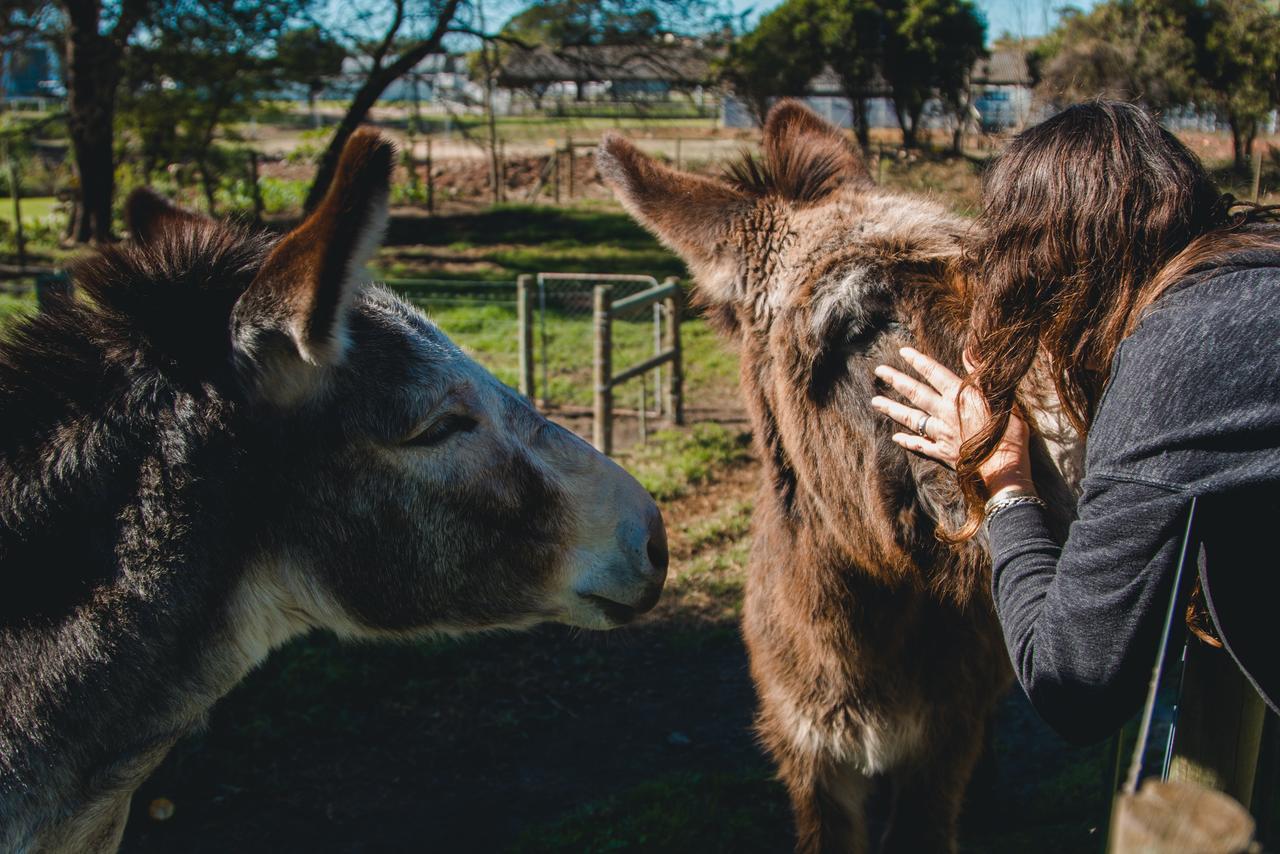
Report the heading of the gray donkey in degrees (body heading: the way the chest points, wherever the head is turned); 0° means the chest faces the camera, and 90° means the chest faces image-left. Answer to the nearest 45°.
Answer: approximately 270°

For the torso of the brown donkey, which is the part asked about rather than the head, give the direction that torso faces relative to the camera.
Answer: toward the camera

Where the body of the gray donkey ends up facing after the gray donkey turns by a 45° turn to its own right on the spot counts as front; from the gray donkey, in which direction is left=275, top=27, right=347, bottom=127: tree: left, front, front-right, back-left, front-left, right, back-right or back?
back-left

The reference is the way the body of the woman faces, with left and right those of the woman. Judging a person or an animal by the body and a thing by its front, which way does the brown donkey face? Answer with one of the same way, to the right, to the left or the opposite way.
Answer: to the left

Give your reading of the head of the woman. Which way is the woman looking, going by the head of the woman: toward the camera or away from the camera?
away from the camera

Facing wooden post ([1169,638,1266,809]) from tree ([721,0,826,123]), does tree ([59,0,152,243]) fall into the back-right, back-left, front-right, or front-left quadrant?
front-right

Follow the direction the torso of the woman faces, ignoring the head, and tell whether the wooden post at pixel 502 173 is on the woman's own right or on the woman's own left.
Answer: on the woman's own right

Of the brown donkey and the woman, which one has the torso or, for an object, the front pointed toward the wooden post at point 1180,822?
the brown donkey

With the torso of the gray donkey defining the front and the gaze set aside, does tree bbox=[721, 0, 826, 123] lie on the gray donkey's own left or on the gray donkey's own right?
on the gray donkey's own left

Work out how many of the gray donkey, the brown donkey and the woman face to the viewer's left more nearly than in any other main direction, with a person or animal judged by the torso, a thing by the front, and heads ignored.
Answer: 1

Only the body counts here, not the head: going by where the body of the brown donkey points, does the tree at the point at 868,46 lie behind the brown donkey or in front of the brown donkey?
behind

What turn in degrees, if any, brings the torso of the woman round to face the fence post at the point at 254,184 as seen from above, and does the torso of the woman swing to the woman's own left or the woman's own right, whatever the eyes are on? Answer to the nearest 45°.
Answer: approximately 45° to the woman's own right

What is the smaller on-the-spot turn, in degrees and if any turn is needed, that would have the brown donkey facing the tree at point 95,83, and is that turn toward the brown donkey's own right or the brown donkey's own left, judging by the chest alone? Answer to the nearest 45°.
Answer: approximately 135° to the brown donkey's own right

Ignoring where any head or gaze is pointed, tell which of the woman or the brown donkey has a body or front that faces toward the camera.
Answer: the brown donkey

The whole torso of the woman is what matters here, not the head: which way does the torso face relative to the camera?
to the viewer's left
